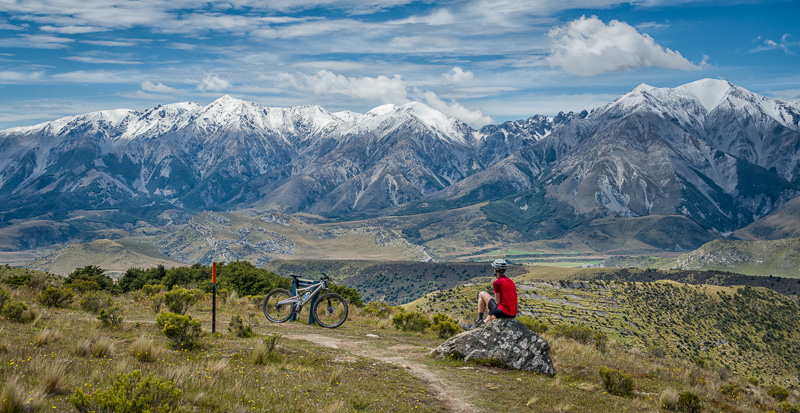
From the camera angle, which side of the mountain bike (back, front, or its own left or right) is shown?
right

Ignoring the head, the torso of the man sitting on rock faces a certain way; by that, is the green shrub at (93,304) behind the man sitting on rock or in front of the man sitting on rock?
in front

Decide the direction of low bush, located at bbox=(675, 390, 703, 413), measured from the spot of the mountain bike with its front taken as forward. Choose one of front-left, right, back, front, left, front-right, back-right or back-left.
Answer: front-right

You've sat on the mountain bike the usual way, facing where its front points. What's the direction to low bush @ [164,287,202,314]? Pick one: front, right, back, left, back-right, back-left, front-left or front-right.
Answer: back

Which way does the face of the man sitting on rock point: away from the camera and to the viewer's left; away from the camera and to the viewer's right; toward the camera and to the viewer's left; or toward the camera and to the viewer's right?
away from the camera and to the viewer's left

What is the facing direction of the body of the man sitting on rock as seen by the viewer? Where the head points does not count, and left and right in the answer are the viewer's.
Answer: facing away from the viewer and to the left of the viewer

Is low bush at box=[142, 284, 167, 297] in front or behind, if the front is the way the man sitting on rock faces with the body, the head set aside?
in front

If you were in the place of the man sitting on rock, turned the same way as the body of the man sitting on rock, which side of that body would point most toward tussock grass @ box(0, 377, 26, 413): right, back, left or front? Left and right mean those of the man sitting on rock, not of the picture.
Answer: left

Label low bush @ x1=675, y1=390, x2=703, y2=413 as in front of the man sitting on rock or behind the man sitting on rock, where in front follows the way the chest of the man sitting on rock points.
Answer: behind

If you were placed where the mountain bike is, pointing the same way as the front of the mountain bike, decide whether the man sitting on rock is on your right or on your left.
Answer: on your right

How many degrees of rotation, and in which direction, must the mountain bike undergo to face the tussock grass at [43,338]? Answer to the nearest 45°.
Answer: approximately 135° to its right

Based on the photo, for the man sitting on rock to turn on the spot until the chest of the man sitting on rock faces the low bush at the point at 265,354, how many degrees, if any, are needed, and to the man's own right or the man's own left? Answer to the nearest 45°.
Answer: approximately 90° to the man's own left

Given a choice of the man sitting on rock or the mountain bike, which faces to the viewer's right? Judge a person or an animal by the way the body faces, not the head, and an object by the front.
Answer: the mountain bike

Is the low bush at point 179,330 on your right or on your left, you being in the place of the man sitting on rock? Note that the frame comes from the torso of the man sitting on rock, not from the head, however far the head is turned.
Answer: on your left

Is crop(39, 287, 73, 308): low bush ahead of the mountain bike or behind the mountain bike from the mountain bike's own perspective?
behind

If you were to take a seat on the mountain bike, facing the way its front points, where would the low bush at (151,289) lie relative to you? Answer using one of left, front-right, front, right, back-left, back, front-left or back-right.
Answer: back-left

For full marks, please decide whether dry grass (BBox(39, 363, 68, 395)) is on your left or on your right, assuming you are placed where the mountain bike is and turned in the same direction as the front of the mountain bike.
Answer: on your right
